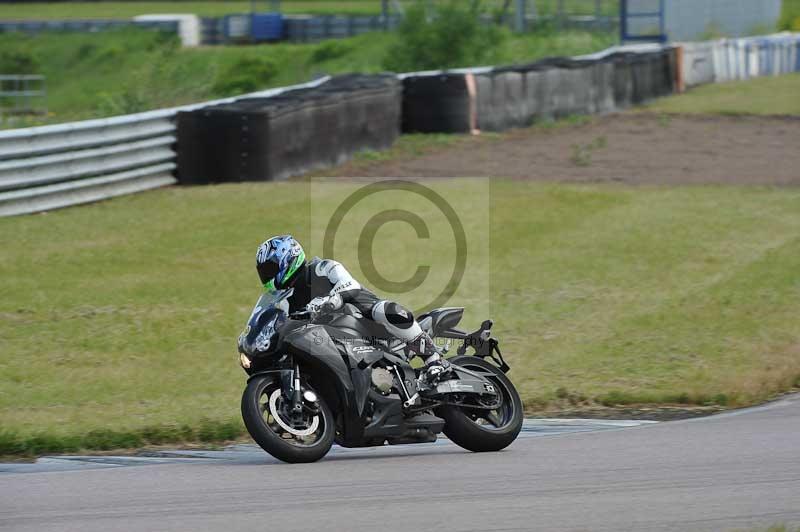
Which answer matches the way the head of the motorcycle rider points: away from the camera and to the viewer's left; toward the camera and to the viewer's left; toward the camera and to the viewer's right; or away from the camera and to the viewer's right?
toward the camera and to the viewer's left

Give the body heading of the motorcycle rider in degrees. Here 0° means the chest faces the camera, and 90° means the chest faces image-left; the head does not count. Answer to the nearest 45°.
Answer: approximately 45°

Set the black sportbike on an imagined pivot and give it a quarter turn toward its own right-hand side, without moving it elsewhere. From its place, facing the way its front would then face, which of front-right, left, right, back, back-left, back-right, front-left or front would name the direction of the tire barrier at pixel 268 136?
front-right

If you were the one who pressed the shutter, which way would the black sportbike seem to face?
facing the viewer and to the left of the viewer

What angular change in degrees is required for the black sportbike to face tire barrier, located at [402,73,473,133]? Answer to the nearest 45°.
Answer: approximately 135° to its right

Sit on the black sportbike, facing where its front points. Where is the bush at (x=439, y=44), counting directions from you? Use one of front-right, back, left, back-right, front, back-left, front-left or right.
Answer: back-right

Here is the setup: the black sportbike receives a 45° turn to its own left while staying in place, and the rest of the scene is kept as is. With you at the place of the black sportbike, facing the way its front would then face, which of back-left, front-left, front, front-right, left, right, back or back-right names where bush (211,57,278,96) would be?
back

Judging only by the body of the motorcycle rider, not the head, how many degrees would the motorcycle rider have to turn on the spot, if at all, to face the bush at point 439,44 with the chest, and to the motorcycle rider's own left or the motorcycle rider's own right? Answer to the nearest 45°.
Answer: approximately 135° to the motorcycle rider's own right

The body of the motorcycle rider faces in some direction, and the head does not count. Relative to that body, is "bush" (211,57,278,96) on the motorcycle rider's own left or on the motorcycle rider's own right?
on the motorcycle rider's own right

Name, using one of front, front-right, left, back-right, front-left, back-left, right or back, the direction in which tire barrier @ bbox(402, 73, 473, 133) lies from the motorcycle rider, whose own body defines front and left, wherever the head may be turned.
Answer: back-right

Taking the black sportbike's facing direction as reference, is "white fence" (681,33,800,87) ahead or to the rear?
to the rear

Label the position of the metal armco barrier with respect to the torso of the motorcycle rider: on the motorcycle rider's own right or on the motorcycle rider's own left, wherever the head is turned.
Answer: on the motorcycle rider's own right

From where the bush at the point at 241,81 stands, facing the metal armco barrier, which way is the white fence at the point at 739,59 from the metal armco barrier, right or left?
left

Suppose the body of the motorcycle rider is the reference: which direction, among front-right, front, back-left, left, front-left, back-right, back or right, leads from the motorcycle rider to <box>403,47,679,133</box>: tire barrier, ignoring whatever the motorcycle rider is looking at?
back-right

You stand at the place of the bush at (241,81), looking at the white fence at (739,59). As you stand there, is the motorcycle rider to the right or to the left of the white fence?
right

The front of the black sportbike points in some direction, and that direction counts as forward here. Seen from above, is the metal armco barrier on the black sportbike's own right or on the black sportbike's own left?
on the black sportbike's own right
